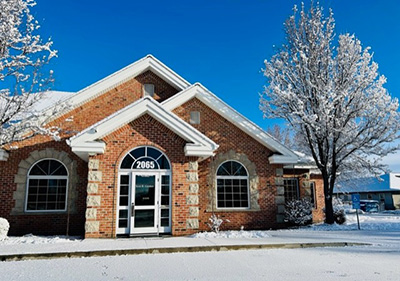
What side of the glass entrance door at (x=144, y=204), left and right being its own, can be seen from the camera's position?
front

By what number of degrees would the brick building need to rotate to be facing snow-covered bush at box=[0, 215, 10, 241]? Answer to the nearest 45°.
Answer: approximately 90° to its right

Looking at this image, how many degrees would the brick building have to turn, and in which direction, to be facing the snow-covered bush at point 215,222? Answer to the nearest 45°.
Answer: approximately 90° to its left

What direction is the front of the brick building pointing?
toward the camera

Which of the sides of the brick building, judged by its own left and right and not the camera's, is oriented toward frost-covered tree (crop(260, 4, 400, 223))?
left

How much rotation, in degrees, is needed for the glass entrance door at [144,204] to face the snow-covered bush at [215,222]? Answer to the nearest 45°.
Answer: approximately 90° to its left

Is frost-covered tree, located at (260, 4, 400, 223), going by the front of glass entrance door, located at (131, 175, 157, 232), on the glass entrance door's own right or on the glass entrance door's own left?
on the glass entrance door's own left

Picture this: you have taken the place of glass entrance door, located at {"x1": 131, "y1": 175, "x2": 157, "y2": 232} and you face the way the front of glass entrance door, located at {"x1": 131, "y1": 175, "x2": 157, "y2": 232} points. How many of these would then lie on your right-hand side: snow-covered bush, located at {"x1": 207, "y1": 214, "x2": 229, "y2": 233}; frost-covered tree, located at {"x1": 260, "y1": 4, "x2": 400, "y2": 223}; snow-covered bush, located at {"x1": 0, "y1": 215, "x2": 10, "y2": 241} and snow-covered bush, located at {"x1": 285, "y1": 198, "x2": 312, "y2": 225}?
1

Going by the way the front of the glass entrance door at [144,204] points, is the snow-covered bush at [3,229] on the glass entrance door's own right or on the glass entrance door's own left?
on the glass entrance door's own right
